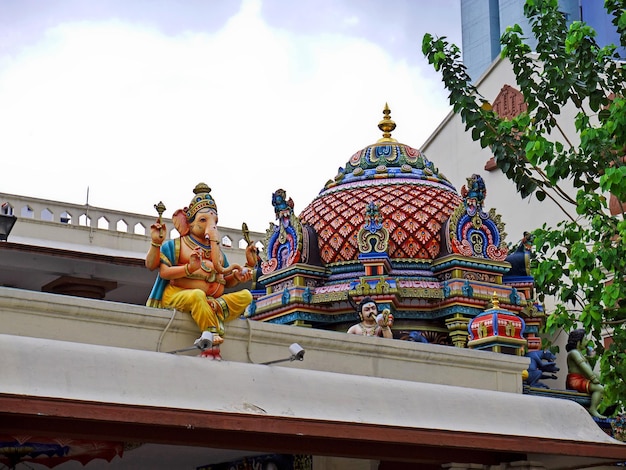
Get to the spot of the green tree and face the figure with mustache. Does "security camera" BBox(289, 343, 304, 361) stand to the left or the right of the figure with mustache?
left

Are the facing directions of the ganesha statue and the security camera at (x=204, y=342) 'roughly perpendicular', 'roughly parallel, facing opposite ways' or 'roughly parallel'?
roughly perpendicular

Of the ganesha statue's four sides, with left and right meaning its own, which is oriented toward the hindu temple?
left

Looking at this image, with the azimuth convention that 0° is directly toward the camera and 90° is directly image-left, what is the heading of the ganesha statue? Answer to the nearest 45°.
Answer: approximately 315°

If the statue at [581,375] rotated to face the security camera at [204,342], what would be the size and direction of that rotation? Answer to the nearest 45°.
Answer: approximately 135° to its right

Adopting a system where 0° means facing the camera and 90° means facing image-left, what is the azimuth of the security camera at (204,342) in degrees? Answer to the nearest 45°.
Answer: approximately 45°

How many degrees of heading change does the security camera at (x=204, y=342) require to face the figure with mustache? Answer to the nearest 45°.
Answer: approximately 180°
